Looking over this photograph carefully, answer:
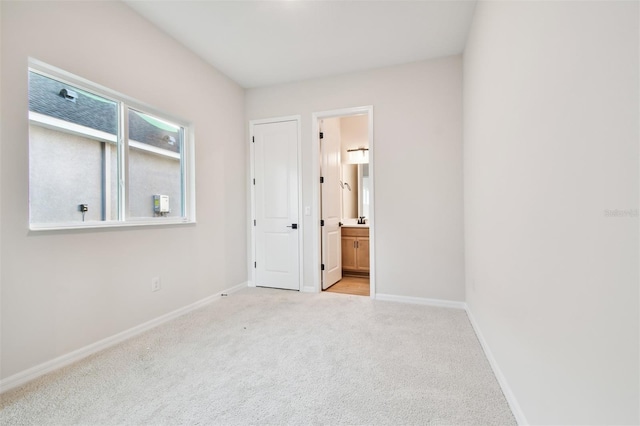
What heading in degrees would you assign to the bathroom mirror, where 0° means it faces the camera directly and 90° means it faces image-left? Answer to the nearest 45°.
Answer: approximately 0°

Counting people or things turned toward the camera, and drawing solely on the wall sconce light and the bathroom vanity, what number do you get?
2

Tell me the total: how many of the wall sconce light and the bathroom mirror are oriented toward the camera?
2

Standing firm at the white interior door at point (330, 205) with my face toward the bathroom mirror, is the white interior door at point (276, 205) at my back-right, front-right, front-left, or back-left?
back-left

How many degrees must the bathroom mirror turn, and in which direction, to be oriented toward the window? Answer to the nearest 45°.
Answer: approximately 45° to its right

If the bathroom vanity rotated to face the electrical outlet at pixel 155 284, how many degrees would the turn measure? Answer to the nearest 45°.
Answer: approximately 45° to its right
